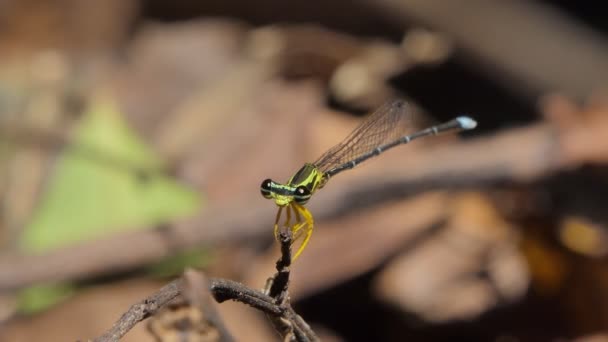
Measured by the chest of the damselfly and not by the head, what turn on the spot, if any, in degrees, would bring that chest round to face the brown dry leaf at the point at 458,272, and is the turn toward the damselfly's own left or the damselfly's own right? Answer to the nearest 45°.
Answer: approximately 135° to the damselfly's own right

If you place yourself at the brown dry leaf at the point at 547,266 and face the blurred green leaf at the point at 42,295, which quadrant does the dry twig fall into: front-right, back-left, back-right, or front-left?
front-left

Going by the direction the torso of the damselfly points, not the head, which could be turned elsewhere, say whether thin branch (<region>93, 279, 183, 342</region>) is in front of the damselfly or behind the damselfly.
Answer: in front

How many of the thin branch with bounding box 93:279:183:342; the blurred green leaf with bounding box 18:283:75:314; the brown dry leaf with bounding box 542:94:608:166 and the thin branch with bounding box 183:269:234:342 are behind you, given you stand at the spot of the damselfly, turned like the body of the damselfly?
1

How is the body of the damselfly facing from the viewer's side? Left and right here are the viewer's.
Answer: facing the viewer and to the left of the viewer

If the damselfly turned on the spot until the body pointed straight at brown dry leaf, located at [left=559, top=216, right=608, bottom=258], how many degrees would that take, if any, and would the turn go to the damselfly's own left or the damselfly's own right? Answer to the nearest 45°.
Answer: approximately 180°

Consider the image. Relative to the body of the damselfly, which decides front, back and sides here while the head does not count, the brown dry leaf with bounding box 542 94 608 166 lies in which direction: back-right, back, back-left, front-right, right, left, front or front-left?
back

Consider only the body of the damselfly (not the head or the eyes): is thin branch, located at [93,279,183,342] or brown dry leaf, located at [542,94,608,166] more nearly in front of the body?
the thin branch

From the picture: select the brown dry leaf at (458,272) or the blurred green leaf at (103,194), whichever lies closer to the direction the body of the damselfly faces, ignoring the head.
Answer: the blurred green leaf

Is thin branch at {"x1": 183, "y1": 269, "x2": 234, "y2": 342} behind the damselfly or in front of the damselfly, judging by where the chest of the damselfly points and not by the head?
in front
